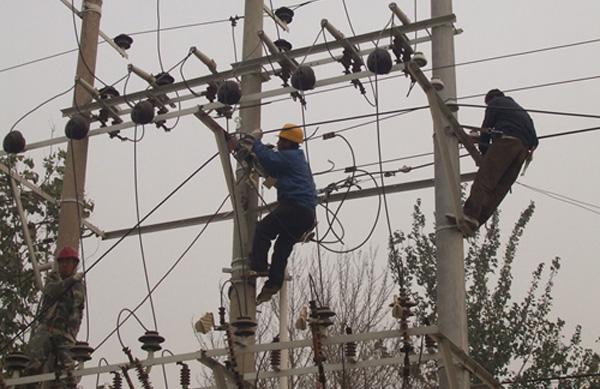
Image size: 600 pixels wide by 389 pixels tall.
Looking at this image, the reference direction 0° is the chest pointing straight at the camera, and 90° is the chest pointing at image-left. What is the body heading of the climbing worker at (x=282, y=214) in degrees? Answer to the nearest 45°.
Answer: approximately 90°

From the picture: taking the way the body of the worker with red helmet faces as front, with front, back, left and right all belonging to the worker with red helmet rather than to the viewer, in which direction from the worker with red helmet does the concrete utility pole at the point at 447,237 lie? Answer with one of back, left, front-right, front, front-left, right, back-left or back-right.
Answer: front-left

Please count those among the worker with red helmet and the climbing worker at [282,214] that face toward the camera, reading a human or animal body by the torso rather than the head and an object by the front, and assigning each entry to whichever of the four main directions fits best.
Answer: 1

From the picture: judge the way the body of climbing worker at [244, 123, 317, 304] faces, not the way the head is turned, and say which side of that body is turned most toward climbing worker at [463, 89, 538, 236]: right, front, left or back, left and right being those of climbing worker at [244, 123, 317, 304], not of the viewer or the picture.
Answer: back

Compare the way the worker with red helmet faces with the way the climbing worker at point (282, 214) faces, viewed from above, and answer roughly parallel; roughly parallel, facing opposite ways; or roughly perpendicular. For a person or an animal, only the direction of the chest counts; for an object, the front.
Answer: roughly perpendicular

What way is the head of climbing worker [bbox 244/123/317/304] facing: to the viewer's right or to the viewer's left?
to the viewer's left

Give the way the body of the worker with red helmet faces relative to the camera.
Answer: toward the camera

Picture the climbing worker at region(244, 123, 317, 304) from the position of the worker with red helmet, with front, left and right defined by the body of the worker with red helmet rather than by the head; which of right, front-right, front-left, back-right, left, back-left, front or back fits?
front-left
